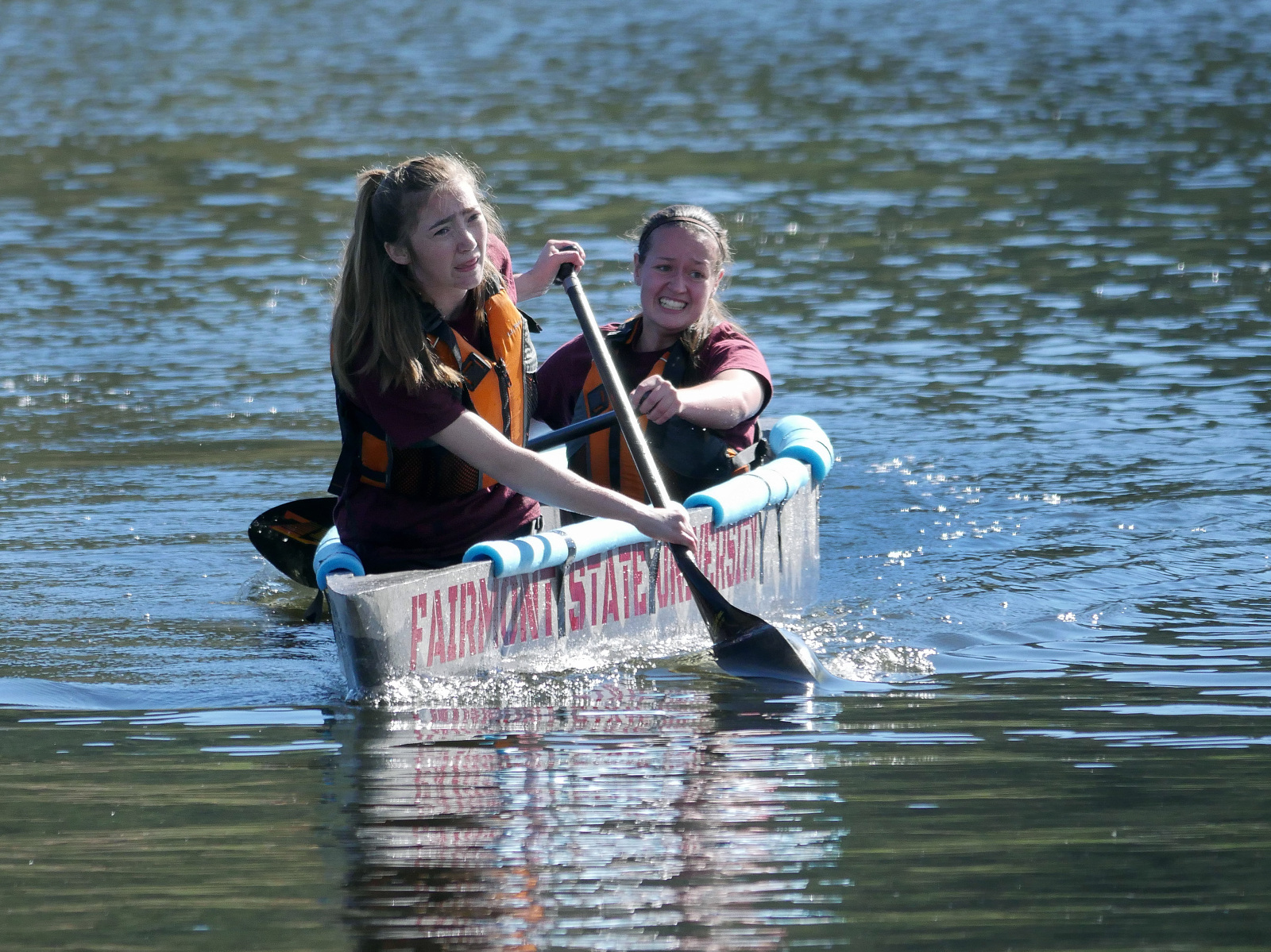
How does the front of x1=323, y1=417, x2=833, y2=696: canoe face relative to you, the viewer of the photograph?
facing the viewer and to the left of the viewer

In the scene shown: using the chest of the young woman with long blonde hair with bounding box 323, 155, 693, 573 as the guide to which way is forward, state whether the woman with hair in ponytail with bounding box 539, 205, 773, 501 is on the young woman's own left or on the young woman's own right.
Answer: on the young woman's own left

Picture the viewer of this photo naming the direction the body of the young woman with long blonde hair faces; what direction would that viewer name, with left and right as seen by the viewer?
facing the viewer and to the right of the viewer
